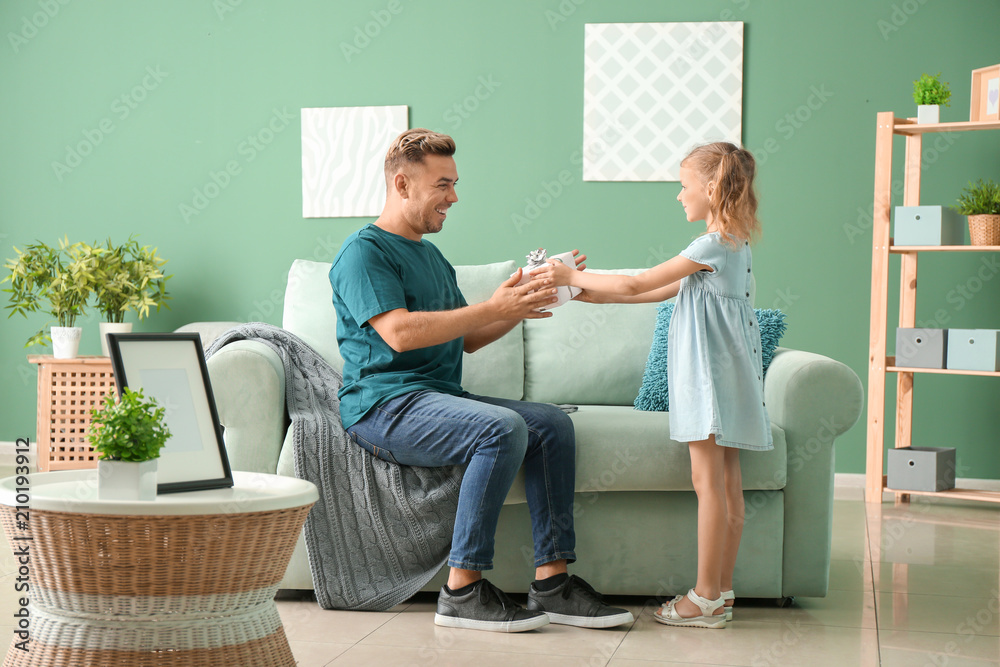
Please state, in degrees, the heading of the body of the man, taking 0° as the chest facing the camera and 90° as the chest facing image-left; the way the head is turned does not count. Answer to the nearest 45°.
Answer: approximately 270°

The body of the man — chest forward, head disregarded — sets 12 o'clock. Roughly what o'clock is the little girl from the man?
The little girl is roughly at 12 o'clock from the man.

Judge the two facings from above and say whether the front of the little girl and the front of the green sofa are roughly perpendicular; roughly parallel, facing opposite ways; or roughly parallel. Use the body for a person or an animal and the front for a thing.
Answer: roughly perpendicular

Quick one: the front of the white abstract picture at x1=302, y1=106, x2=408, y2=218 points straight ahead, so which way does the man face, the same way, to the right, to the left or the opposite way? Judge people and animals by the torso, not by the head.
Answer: to the left

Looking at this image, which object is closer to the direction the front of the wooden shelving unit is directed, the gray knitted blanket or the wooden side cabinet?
the gray knitted blanket

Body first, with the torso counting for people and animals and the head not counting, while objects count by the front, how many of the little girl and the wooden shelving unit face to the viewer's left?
1

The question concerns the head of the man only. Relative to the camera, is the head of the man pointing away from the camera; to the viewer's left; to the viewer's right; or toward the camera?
to the viewer's right

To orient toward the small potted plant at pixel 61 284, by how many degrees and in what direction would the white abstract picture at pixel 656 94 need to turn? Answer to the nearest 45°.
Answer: approximately 90° to its right

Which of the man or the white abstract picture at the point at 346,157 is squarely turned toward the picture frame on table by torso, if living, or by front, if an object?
the white abstract picture

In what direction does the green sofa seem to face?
toward the camera

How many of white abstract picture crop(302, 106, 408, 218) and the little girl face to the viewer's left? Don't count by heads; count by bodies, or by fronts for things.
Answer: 1

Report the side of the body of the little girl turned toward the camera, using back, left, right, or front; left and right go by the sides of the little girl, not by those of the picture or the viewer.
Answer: left

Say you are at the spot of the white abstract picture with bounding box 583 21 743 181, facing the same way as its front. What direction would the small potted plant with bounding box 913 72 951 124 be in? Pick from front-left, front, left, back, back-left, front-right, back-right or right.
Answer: left

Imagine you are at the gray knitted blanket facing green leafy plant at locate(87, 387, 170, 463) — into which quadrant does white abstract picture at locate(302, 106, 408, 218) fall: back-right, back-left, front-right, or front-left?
back-right

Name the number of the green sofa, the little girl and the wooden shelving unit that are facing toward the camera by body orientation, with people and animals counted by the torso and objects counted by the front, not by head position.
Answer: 2

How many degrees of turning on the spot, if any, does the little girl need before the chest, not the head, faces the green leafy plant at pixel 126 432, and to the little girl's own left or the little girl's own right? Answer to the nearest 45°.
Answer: approximately 45° to the little girl's own left

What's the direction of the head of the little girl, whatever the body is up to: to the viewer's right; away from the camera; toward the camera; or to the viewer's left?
to the viewer's left

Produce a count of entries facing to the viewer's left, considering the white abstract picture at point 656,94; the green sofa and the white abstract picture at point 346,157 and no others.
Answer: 0

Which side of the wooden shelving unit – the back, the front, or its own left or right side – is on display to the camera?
front
